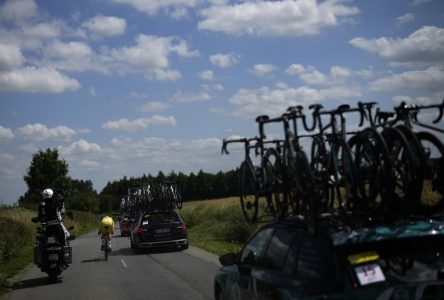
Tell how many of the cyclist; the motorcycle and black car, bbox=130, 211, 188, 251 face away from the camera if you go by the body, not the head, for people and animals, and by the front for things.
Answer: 3

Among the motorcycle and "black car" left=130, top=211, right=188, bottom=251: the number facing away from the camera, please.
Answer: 2

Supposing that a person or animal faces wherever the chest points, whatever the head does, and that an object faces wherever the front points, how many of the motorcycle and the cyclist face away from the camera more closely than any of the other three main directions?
2

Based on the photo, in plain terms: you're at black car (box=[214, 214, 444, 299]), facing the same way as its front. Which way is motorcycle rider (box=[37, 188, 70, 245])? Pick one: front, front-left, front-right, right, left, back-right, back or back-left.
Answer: front

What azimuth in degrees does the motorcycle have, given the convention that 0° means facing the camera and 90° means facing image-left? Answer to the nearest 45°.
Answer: approximately 180°

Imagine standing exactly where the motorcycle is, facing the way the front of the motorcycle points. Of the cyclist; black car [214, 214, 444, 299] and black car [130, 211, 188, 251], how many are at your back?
1

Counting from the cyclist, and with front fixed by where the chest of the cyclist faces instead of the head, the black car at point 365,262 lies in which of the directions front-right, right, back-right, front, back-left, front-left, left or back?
back

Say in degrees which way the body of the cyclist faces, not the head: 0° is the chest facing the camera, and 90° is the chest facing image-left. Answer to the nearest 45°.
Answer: approximately 180°

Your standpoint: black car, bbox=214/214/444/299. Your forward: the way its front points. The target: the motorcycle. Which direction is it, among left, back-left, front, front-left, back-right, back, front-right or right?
front

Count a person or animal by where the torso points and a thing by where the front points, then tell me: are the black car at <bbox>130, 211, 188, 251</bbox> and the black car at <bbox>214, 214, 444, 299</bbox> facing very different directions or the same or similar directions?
same or similar directions

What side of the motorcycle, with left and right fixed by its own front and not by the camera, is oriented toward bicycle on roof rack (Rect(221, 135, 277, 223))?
back

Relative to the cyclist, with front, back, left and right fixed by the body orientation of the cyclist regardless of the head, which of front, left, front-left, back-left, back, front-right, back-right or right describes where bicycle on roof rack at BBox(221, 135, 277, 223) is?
back

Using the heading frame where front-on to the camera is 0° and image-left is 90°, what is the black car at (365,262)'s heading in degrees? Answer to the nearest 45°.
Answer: approximately 135°

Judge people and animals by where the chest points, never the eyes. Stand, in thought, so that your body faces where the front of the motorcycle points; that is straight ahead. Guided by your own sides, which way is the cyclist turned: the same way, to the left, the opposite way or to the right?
the same way

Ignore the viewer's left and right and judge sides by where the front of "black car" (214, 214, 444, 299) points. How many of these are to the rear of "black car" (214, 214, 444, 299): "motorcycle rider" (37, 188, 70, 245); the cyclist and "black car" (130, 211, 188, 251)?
0

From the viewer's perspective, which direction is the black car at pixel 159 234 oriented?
away from the camera

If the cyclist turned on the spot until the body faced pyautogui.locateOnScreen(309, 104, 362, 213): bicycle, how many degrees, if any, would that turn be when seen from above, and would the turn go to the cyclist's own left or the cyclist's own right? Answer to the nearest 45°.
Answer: approximately 180°
